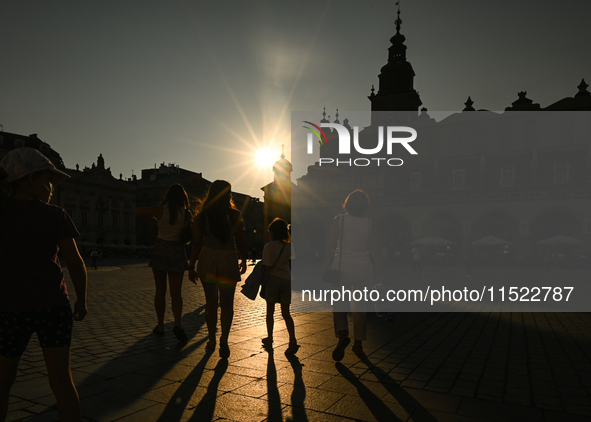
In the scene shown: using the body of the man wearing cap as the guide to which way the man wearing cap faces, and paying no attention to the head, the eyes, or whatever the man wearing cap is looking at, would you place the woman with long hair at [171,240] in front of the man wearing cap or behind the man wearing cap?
in front

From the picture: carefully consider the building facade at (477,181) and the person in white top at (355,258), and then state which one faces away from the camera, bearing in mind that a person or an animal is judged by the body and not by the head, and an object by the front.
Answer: the person in white top

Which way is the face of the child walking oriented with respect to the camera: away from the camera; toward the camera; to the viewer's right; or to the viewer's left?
away from the camera

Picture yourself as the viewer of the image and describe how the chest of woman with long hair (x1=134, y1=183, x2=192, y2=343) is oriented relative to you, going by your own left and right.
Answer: facing away from the viewer

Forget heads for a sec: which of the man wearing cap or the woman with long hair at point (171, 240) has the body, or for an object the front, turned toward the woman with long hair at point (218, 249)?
the man wearing cap

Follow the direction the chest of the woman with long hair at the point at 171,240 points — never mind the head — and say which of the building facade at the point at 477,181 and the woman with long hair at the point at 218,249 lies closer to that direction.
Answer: the building facade

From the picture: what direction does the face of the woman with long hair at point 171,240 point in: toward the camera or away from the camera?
away from the camera

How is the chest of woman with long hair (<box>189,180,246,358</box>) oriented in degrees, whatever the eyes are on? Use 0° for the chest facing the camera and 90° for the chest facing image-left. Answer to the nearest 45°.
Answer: approximately 180°

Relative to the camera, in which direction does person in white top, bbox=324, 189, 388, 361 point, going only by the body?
away from the camera

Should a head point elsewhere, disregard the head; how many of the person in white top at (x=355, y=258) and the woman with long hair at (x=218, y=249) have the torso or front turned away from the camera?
2

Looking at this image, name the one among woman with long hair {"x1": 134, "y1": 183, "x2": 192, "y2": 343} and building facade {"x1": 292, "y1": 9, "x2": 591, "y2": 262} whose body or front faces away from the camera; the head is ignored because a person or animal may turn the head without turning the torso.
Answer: the woman with long hair
